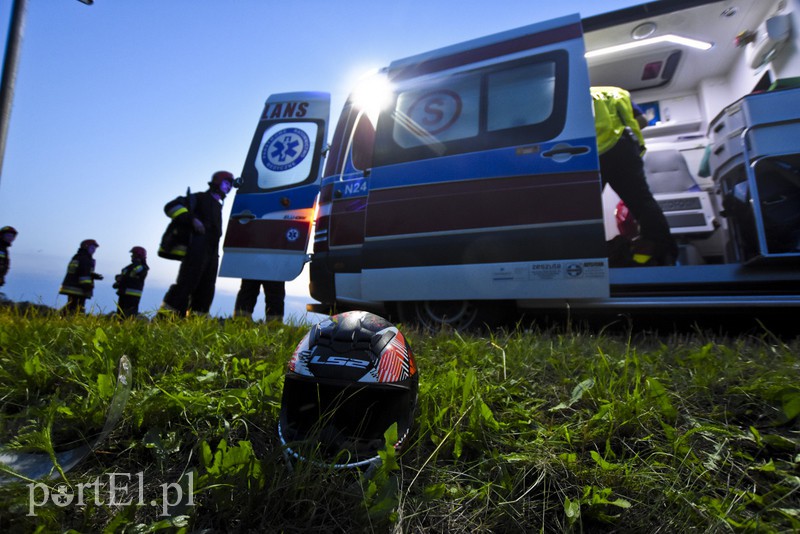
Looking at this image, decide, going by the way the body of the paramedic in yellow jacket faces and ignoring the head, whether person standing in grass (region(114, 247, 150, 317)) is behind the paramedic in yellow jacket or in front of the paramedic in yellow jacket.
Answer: in front

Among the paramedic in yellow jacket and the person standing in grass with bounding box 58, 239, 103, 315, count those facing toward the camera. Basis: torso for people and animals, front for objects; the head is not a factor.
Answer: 0

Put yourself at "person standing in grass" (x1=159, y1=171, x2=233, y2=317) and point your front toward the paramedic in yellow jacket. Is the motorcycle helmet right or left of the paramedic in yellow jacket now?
right
